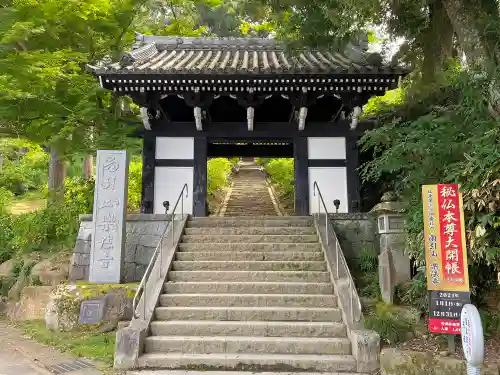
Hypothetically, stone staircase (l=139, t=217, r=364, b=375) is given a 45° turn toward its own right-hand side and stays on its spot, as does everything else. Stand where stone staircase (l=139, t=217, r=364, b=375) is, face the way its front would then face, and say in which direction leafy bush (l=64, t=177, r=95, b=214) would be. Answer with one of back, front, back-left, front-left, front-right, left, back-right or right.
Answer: right

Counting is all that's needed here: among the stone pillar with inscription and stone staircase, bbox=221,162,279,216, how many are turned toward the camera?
2

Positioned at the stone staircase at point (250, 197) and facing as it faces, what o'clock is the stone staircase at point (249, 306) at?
the stone staircase at point (249, 306) is roughly at 12 o'clock from the stone staircase at point (250, 197).

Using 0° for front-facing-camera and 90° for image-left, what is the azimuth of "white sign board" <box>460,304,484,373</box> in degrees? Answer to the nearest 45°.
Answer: approximately 45°

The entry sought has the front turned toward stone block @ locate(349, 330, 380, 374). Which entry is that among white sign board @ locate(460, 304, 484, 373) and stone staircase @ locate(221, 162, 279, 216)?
the stone staircase

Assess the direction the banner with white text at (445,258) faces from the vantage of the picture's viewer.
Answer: facing the viewer

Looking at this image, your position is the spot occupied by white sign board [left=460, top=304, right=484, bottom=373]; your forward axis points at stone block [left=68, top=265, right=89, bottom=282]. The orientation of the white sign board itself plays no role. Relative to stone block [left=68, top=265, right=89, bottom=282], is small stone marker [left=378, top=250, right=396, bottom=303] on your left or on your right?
right

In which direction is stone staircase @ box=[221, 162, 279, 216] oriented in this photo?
toward the camera

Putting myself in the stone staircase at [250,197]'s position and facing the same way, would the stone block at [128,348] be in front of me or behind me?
in front

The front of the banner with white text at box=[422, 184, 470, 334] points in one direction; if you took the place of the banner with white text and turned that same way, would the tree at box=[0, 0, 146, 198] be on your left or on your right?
on your right
